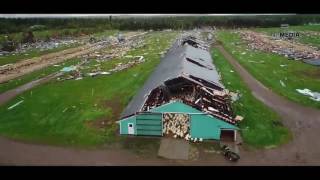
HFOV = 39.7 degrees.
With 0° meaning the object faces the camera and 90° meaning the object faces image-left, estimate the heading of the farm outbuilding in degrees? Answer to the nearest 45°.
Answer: approximately 0°

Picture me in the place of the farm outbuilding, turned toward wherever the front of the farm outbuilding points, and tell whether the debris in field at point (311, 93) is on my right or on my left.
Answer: on my left

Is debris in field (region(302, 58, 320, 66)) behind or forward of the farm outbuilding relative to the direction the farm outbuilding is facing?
behind
